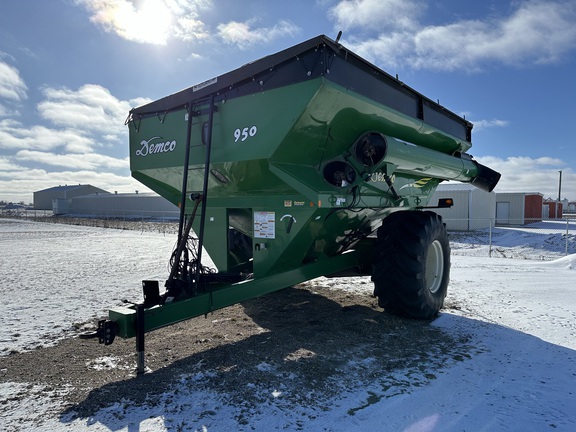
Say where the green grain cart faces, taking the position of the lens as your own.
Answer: facing the viewer and to the left of the viewer

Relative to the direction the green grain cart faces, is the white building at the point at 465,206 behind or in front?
behind
